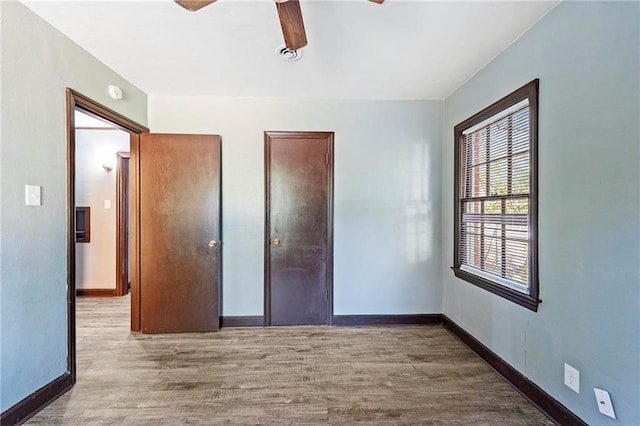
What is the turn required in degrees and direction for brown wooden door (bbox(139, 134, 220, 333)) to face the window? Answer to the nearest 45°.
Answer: approximately 45° to its left

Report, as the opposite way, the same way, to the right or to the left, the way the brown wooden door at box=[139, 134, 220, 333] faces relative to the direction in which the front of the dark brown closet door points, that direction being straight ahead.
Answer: the same way

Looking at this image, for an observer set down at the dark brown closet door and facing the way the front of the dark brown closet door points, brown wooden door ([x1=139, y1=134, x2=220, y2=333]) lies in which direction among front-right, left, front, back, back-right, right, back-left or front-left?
right

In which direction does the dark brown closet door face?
toward the camera

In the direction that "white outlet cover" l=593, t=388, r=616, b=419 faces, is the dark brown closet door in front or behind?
in front

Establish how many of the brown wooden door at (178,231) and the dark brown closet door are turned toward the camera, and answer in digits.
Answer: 2

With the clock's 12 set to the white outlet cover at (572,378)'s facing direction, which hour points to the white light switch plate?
The white light switch plate is roughly at 12 o'clock from the white outlet cover.

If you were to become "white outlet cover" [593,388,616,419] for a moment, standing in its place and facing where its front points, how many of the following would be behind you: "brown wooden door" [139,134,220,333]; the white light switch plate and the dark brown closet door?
0

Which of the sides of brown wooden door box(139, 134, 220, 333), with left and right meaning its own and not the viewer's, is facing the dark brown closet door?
left

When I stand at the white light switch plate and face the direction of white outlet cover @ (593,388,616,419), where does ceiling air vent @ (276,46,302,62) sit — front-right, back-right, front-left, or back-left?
front-left

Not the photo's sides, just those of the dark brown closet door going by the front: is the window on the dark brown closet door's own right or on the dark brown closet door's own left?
on the dark brown closet door's own left

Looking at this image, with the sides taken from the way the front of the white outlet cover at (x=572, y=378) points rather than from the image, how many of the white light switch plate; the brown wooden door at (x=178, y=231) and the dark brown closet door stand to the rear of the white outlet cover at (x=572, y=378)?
0

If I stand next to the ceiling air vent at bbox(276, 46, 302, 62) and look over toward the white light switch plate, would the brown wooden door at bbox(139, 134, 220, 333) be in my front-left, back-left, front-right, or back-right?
front-right

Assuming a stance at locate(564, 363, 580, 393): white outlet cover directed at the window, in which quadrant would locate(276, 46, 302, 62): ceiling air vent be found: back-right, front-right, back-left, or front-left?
front-left

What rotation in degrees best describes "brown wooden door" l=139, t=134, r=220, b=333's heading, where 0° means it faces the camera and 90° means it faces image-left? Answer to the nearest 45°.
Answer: approximately 0°

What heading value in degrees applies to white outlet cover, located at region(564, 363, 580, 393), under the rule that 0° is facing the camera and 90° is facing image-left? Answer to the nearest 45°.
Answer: approximately 45°

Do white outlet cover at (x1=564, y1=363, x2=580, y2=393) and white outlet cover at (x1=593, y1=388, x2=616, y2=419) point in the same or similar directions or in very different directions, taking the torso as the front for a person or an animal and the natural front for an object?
same or similar directions
